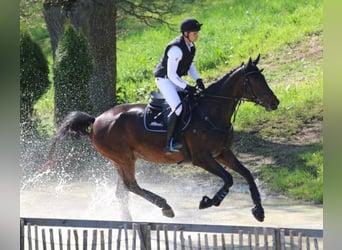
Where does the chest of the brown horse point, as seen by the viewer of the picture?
to the viewer's right

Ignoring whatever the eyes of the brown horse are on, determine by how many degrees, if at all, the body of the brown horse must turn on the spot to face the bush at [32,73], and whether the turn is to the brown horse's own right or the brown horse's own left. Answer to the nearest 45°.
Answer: approximately 135° to the brown horse's own left

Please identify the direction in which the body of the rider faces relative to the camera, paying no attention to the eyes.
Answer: to the viewer's right

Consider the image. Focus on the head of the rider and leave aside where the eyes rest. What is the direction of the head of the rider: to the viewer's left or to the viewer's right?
to the viewer's right
